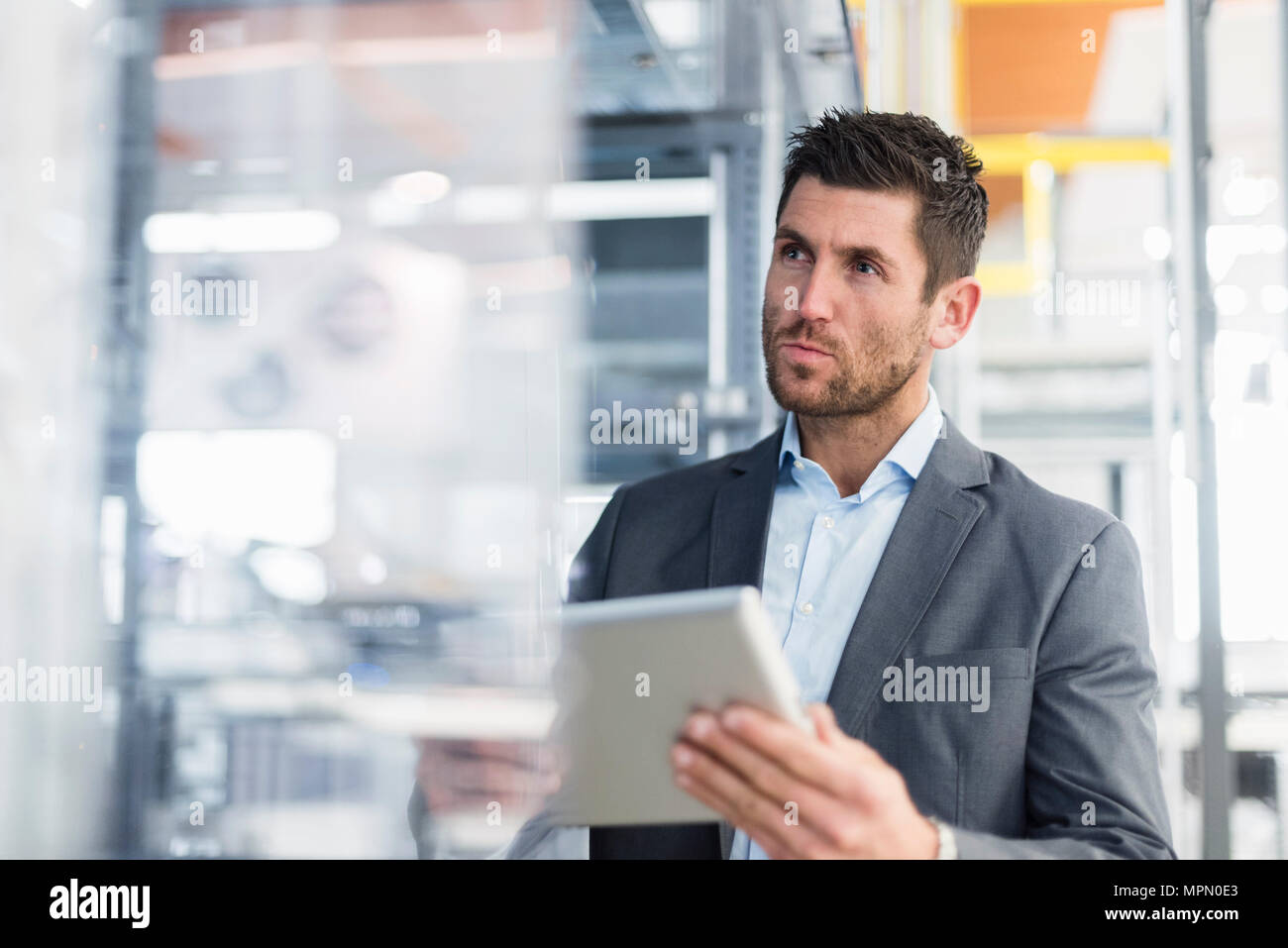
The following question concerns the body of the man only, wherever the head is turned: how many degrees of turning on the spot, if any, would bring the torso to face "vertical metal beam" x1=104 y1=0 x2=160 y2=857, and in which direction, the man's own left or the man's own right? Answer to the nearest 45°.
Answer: approximately 90° to the man's own right

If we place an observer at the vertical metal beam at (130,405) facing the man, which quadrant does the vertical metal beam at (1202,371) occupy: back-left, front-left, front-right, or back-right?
front-left

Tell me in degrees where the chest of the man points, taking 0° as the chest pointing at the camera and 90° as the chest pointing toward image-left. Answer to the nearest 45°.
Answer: approximately 45°

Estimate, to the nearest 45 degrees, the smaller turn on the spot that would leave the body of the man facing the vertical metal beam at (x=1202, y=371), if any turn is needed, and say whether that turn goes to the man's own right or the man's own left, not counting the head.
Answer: approximately 180°

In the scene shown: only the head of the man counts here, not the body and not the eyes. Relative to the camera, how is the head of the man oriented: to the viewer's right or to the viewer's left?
to the viewer's left
